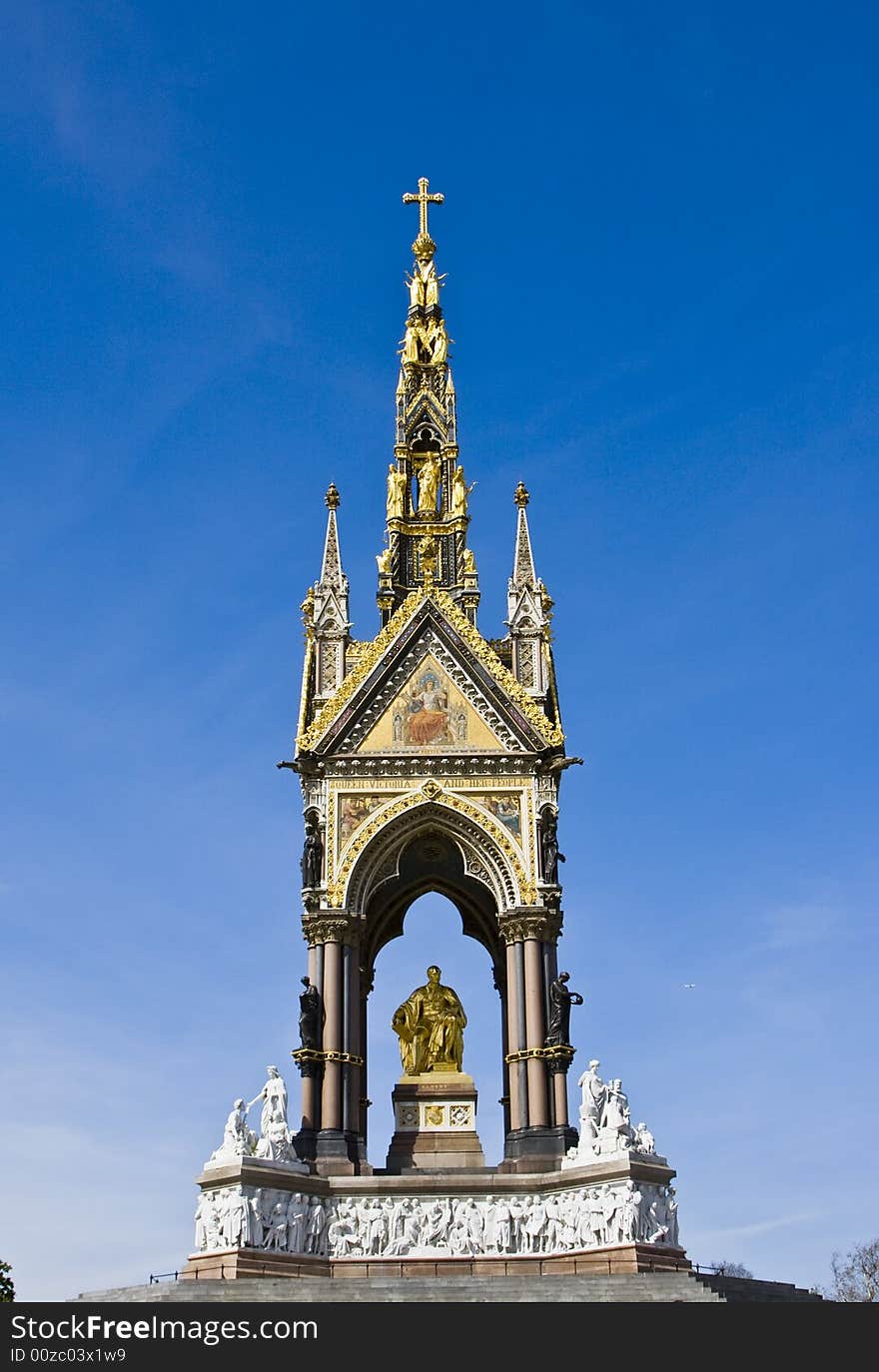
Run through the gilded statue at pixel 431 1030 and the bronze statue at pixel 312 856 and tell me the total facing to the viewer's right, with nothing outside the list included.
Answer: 0

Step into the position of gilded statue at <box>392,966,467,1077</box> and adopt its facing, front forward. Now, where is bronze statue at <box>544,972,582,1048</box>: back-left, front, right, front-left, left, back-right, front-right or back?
front-left

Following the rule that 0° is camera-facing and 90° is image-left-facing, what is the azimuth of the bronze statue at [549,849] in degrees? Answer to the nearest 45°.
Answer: approximately 315°

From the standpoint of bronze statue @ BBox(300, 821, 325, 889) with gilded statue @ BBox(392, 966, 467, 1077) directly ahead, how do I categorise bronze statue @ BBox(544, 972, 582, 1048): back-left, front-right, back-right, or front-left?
front-right

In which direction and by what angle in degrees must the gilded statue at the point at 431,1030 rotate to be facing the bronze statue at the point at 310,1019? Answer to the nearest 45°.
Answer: approximately 45° to its right

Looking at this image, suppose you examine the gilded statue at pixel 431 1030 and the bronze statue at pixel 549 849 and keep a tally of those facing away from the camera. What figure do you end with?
0

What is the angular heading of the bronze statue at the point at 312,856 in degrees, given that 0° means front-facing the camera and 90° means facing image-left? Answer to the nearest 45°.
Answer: approximately 45°

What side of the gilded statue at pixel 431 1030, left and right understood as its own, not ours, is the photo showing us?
front

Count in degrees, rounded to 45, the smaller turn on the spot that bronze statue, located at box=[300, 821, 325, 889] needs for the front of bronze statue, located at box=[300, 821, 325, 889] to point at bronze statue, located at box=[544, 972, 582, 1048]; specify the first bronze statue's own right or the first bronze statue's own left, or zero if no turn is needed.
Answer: approximately 135° to the first bronze statue's own left

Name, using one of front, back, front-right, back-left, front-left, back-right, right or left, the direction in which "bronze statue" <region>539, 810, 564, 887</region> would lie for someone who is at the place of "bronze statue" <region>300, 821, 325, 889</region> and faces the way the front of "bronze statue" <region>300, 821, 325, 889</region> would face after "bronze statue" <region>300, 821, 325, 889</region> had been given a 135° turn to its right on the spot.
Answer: right
